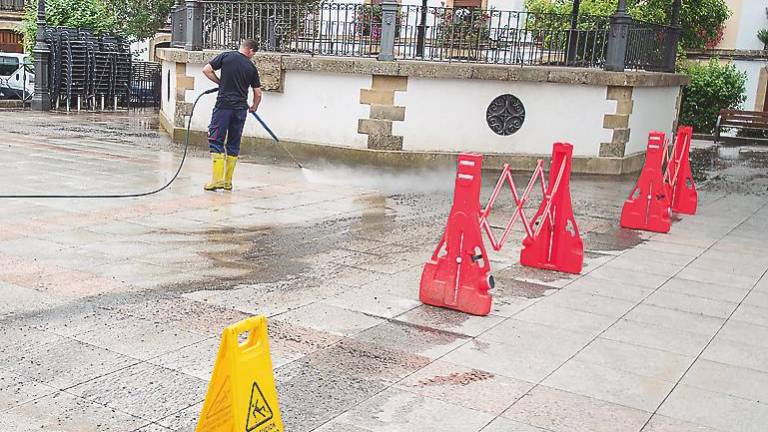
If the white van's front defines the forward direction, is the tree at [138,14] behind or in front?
in front

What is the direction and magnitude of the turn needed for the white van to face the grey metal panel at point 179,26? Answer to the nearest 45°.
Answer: approximately 45° to its right

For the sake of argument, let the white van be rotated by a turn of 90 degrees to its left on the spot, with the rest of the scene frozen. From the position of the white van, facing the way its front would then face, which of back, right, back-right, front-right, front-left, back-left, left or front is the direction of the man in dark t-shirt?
back-right

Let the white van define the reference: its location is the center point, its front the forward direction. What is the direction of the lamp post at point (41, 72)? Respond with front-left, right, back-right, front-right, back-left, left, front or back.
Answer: front-right

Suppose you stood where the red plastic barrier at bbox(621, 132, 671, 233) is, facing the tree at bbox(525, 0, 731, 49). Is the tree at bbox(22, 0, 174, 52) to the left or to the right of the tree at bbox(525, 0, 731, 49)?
left
